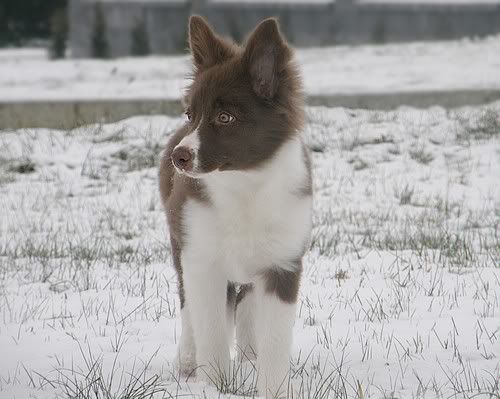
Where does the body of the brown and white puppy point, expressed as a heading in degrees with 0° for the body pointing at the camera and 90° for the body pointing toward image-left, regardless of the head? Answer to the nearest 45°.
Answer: approximately 0°

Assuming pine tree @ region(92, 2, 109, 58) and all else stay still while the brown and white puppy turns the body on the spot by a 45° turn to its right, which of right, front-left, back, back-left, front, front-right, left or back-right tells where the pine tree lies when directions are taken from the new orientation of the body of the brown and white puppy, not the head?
back-right

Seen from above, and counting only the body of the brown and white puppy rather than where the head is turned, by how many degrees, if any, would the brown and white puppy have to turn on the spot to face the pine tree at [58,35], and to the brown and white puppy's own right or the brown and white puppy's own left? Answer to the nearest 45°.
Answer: approximately 180°

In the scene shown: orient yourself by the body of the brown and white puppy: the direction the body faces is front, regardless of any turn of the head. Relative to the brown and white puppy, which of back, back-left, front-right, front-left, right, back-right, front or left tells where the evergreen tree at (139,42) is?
back

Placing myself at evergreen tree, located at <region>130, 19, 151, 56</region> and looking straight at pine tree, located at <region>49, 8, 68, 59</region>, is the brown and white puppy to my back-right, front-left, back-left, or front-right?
back-left
